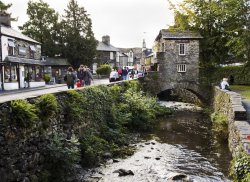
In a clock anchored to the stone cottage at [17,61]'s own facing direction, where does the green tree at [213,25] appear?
The green tree is roughly at 11 o'clock from the stone cottage.

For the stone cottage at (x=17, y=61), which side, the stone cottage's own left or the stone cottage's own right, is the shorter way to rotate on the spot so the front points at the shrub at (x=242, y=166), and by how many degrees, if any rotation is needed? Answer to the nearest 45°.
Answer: approximately 45° to the stone cottage's own right

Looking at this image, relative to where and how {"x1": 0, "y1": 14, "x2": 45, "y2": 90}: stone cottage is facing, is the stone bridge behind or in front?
in front

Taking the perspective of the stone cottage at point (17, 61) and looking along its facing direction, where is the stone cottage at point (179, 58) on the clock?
the stone cottage at point (179, 58) is roughly at 11 o'clock from the stone cottage at point (17, 61).

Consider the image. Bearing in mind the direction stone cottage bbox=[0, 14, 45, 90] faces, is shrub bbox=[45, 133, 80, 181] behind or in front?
in front

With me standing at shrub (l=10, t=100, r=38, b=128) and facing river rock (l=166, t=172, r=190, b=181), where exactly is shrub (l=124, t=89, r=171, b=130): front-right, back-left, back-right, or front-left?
front-left

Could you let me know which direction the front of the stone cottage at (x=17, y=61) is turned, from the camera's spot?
facing the viewer and to the right of the viewer

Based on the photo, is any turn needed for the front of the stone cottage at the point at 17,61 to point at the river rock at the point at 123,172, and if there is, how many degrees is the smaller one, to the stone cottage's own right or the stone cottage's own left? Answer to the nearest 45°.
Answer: approximately 45° to the stone cottage's own right

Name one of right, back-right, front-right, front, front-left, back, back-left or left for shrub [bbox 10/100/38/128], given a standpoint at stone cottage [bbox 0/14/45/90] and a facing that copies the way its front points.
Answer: front-right

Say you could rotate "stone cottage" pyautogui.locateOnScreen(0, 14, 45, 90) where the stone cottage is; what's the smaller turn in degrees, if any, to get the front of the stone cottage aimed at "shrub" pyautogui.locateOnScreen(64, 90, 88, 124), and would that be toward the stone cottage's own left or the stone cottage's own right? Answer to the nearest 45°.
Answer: approximately 45° to the stone cottage's own right

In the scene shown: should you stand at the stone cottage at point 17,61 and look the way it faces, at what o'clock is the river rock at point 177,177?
The river rock is roughly at 1 o'clock from the stone cottage.
